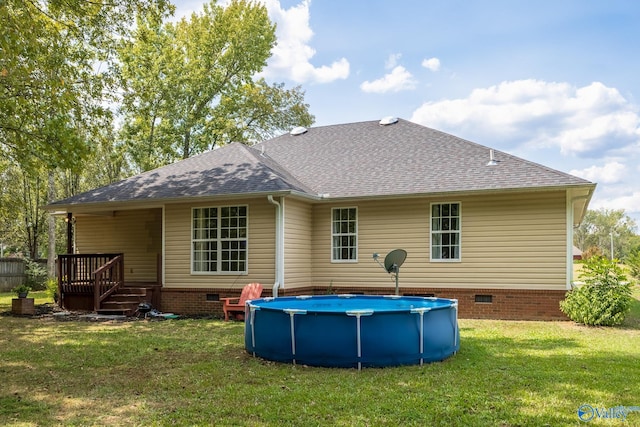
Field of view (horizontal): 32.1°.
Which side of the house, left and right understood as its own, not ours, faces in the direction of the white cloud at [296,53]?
front

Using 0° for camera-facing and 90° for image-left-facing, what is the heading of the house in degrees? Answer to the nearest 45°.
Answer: approximately 180°

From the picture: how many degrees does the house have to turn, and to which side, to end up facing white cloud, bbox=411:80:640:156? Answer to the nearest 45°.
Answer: approximately 45° to its right

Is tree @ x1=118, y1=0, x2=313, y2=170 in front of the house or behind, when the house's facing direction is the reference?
in front

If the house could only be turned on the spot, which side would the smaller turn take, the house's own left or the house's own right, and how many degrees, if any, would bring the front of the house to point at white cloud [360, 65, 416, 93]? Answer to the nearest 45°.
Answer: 0° — it already faces it

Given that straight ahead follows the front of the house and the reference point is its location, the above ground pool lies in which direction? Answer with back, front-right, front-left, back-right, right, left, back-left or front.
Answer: back

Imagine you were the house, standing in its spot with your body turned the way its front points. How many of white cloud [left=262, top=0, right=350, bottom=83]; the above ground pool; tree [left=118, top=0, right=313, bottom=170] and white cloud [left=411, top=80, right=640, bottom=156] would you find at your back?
1

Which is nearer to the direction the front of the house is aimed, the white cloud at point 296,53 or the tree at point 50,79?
the white cloud
